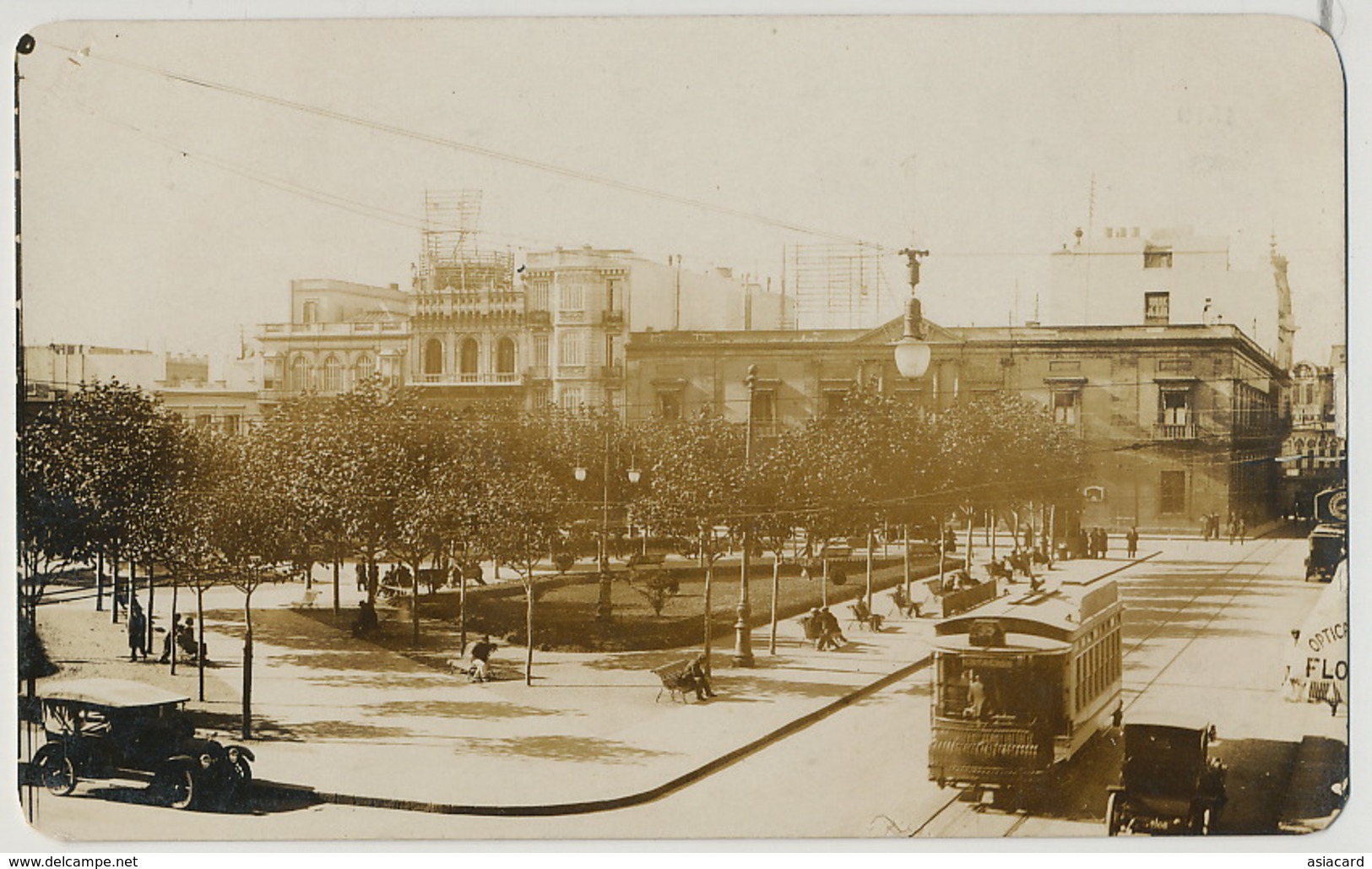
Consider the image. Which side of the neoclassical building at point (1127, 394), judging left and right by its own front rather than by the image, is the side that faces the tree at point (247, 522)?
front

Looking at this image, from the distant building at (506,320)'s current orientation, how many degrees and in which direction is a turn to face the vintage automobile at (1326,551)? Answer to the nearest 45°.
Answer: approximately 90° to its left

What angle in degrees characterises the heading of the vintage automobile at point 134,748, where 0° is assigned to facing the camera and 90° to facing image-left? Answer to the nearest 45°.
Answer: approximately 315°

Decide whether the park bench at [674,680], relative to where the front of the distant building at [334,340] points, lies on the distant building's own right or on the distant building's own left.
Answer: on the distant building's own left

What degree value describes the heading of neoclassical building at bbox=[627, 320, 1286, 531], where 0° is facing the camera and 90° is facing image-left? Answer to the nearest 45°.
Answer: approximately 0°

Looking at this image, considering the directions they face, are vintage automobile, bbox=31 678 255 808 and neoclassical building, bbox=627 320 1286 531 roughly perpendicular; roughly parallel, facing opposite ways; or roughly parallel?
roughly perpendicular
